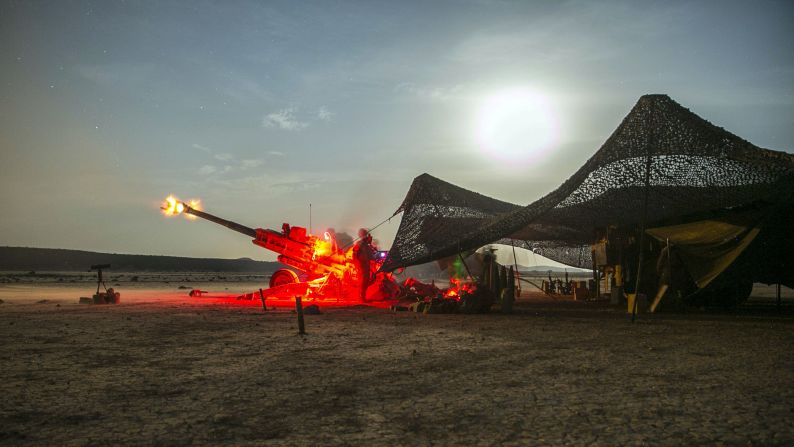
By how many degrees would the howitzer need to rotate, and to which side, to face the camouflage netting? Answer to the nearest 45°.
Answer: approximately 135° to its left

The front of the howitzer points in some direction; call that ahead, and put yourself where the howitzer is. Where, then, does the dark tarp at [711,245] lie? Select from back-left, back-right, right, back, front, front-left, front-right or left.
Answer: back-left

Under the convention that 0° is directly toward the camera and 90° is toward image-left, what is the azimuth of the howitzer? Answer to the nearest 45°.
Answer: approximately 90°

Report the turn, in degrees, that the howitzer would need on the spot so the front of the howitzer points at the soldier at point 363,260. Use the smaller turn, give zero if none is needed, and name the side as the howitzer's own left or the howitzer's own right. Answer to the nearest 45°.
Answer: approximately 180°
